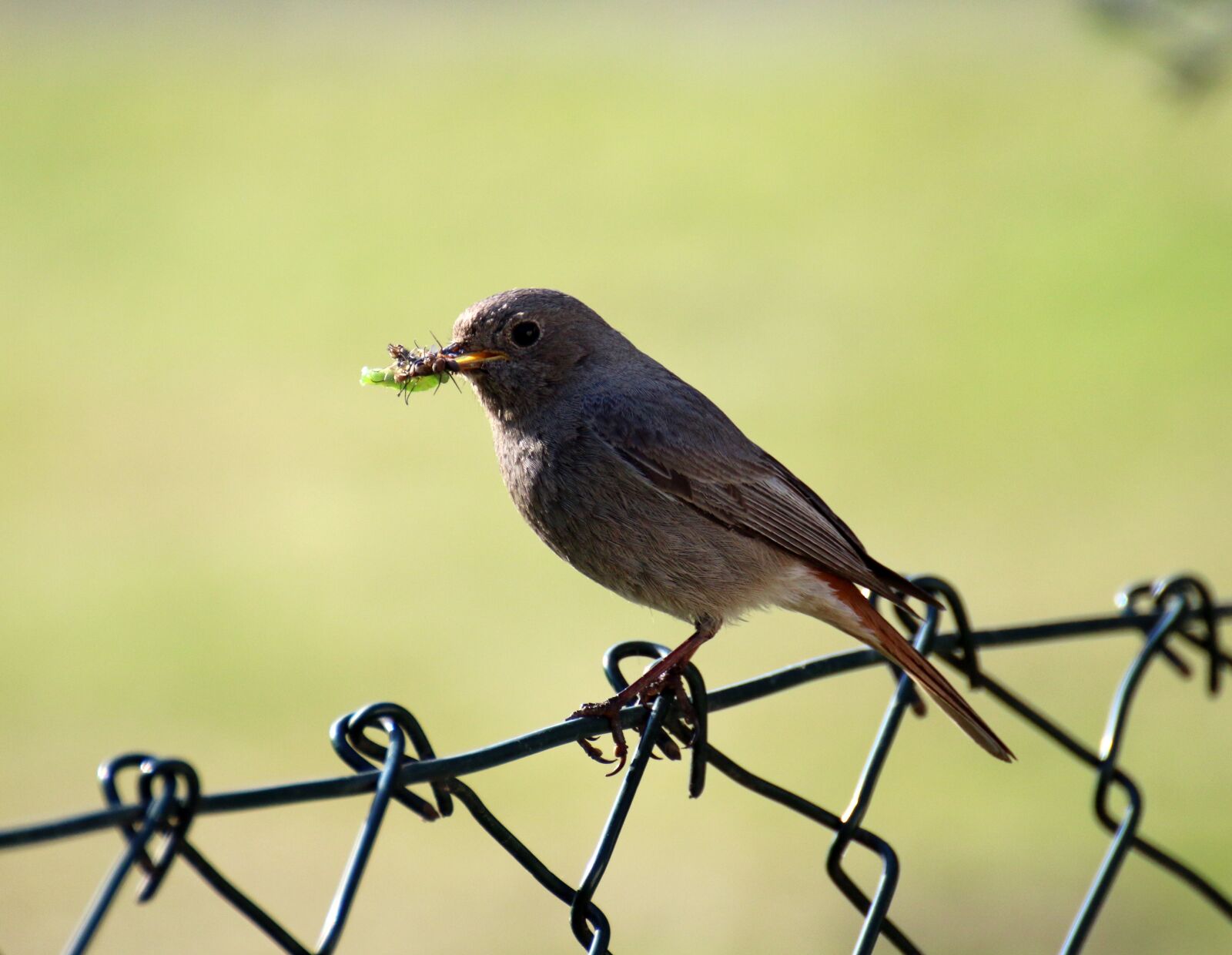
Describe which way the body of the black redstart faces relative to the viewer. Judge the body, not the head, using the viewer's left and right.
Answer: facing to the left of the viewer
